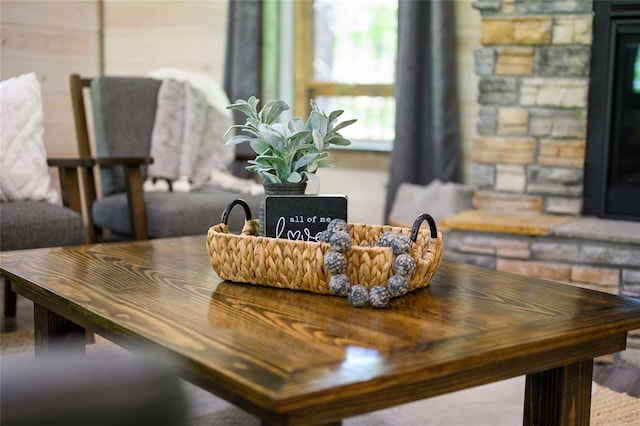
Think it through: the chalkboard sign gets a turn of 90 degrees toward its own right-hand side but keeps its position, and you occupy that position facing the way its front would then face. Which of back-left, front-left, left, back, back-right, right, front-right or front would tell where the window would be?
right

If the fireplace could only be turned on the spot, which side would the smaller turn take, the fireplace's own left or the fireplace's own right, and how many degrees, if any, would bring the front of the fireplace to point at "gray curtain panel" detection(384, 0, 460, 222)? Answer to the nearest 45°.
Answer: approximately 90° to the fireplace's own right

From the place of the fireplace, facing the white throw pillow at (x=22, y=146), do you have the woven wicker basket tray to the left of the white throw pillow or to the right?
left

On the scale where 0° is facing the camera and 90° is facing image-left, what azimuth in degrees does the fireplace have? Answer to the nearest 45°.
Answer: approximately 45°

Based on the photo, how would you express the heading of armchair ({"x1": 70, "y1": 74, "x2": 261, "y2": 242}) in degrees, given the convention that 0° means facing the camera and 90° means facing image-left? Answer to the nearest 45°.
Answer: approximately 315°

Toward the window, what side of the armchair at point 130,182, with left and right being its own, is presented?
left

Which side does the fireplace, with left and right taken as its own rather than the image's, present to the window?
right

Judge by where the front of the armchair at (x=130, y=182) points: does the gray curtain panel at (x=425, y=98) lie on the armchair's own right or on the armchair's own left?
on the armchair's own left

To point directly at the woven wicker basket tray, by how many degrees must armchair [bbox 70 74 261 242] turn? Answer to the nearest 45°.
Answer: approximately 45° to its right
